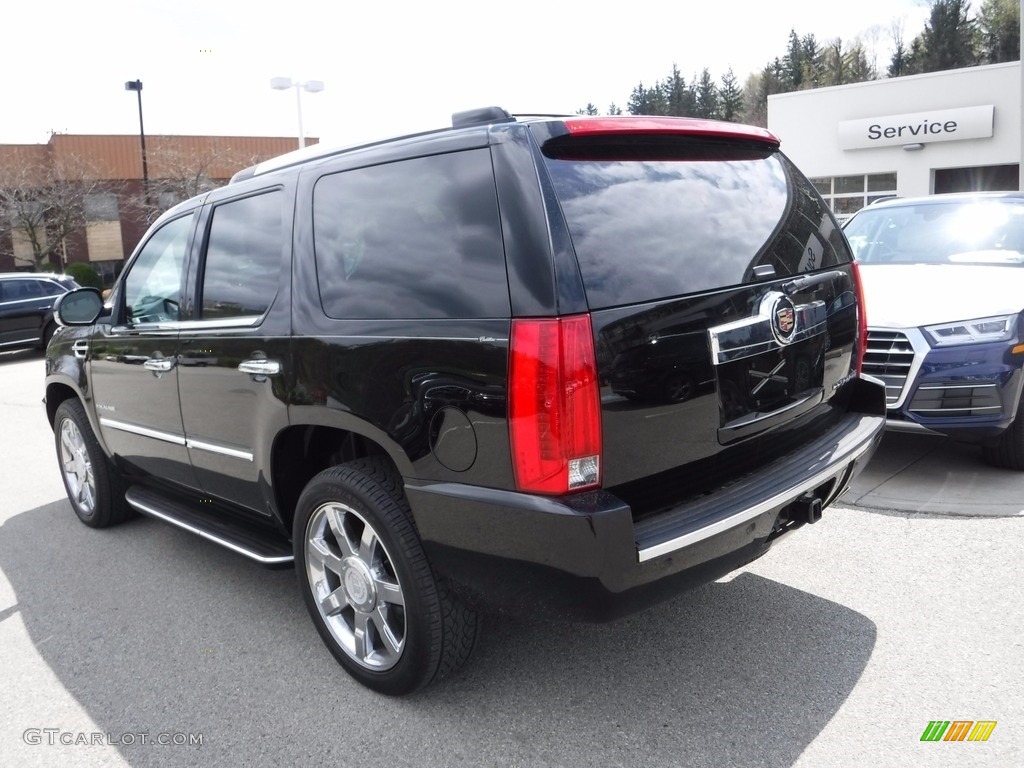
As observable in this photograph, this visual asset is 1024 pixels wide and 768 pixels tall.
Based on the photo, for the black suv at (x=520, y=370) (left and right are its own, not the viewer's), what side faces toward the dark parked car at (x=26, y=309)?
front

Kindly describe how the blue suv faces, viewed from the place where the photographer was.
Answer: facing the viewer and to the left of the viewer

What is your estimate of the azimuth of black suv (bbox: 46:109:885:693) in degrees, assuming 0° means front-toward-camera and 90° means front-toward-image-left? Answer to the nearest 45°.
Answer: approximately 135°

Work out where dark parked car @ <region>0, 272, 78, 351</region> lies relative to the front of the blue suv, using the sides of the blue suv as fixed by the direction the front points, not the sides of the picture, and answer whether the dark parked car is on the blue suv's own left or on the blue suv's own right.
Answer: on the blue suv's own right

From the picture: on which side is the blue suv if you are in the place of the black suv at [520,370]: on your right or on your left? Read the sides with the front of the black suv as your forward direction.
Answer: on your right

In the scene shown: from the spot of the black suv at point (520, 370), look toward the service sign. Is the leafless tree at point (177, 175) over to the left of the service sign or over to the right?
left

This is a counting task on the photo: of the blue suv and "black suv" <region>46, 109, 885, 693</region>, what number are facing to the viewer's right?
0

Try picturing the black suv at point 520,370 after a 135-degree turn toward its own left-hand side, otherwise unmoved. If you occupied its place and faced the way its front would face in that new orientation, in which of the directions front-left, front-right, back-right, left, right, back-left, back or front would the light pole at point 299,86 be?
back

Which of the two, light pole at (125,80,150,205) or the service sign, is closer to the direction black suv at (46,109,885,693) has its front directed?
the light pole

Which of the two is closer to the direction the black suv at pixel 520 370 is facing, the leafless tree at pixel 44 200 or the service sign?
the leafless tree

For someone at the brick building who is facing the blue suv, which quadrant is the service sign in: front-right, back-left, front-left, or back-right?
front-left

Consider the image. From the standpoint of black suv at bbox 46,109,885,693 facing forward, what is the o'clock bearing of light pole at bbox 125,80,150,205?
The light pole is roughly at 1 o'clock from the black suv.

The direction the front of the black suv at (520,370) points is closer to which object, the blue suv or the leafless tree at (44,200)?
the leafless tree

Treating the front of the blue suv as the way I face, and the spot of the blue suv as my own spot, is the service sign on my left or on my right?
on my right
